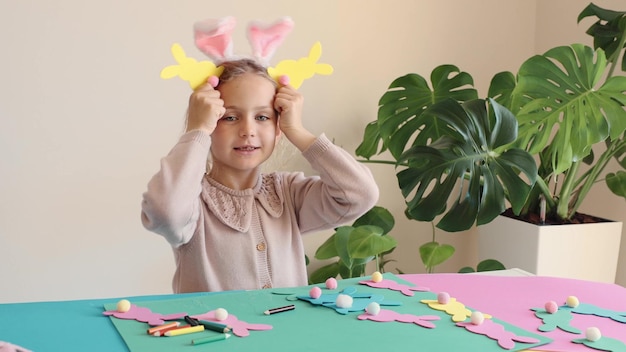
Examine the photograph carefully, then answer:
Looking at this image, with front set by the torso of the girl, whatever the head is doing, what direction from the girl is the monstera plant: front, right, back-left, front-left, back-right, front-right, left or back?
back-left

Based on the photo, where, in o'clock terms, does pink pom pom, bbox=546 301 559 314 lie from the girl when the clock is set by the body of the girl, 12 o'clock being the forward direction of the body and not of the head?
The pink pom pom is roughly at 10 o'clock from the girl.

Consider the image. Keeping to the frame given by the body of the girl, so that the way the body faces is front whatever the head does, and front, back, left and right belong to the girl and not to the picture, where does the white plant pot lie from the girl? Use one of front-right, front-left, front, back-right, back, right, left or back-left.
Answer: back-left

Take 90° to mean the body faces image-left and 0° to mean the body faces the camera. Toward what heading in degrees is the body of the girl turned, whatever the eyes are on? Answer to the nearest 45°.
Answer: approximately 0°
